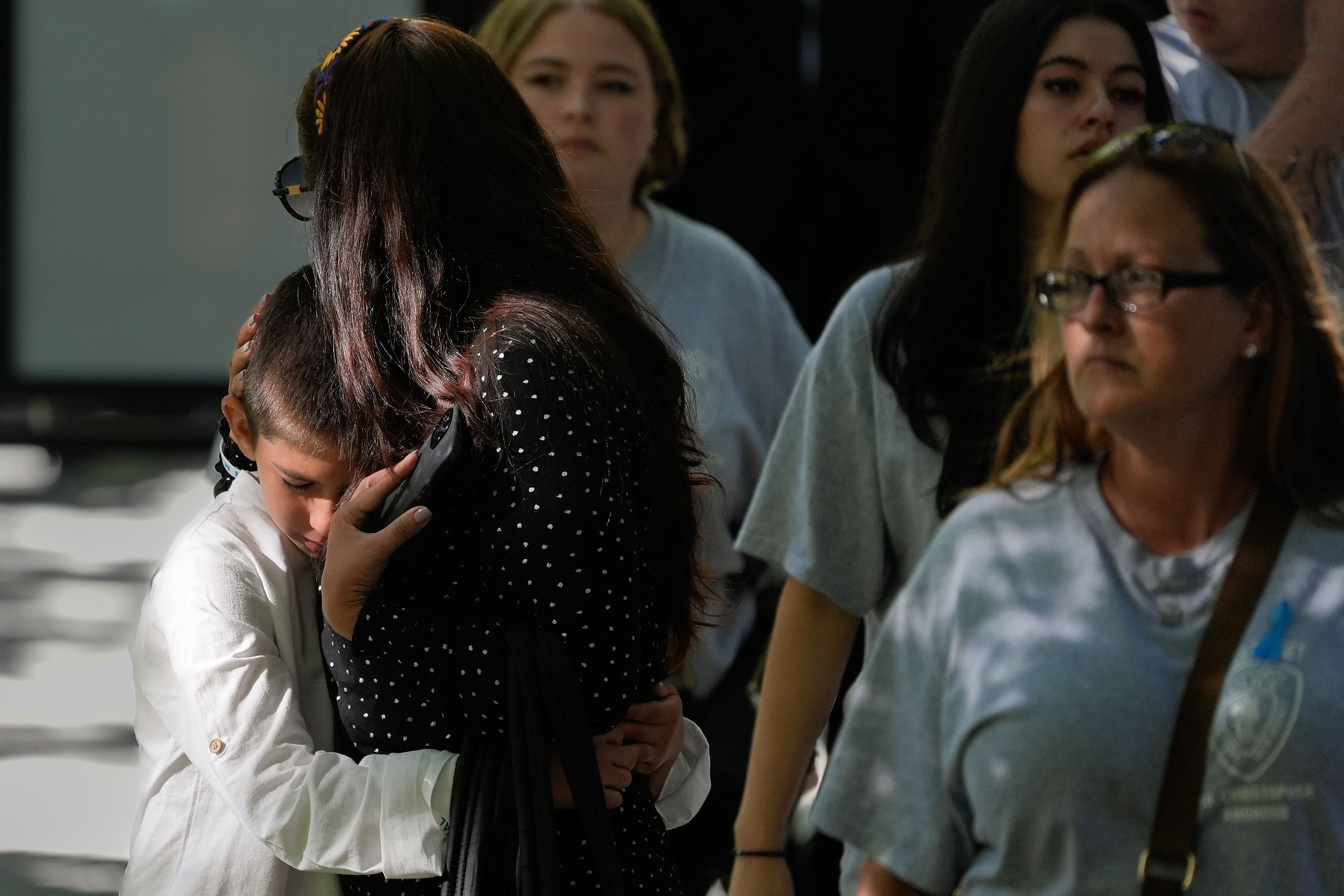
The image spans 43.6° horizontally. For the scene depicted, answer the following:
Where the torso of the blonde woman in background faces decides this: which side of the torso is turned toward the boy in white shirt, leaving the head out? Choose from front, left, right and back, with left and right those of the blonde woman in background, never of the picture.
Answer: front

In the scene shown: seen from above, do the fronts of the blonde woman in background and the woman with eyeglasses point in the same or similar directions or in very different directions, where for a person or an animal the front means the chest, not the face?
same or similar directions

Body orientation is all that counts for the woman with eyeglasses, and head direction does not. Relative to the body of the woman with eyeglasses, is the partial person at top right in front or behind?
behind

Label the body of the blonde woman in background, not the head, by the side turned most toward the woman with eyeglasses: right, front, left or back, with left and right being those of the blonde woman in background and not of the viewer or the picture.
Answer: front

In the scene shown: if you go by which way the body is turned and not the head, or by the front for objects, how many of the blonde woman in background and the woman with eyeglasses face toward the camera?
2

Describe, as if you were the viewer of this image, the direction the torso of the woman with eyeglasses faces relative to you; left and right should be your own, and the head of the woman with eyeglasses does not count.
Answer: facing the viewer

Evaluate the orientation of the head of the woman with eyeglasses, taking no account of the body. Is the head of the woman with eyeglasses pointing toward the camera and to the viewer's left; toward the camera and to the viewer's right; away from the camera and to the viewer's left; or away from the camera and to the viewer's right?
toward the camera and to the viewer's left

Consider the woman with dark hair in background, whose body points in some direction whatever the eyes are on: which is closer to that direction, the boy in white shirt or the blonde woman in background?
the boy in white shirt

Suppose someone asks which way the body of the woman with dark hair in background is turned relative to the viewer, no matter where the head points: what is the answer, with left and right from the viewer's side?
facing the viewer and to the right of the viewer

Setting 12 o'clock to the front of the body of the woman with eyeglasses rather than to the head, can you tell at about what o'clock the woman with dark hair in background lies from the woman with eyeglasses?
The woman with dark hair in background is roughly at 5 o'clock from the woman with eyeglasses.

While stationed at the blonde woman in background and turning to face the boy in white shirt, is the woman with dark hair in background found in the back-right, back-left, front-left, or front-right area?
front-left

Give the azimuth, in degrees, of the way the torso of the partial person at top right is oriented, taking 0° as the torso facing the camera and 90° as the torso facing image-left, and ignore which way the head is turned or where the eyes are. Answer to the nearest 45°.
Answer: approximately 45°

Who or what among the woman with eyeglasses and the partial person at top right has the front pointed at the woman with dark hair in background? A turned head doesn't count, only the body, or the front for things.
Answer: the partial person at top right

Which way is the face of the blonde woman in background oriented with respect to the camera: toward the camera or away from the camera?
toward the camera
